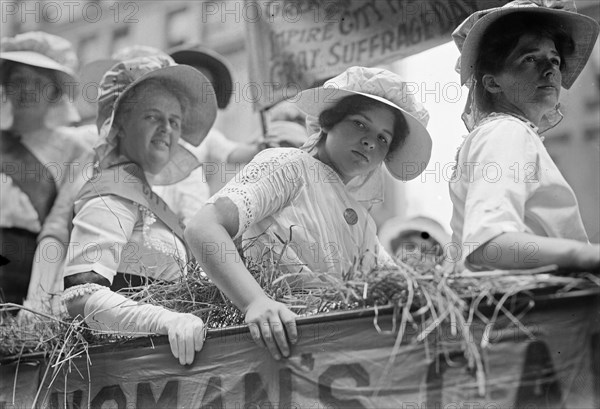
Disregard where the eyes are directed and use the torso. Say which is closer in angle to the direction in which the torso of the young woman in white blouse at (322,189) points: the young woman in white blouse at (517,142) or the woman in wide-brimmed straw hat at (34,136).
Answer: the young woman in white blouse

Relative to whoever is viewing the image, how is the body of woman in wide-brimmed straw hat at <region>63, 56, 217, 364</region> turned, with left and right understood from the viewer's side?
facing the viewer and to the right of the viewer

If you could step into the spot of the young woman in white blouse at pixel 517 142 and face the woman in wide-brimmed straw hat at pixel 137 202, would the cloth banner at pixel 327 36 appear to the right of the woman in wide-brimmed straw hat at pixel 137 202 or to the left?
right

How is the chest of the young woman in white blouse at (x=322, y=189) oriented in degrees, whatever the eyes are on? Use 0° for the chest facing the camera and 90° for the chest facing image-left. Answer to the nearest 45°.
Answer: approximately 315°
